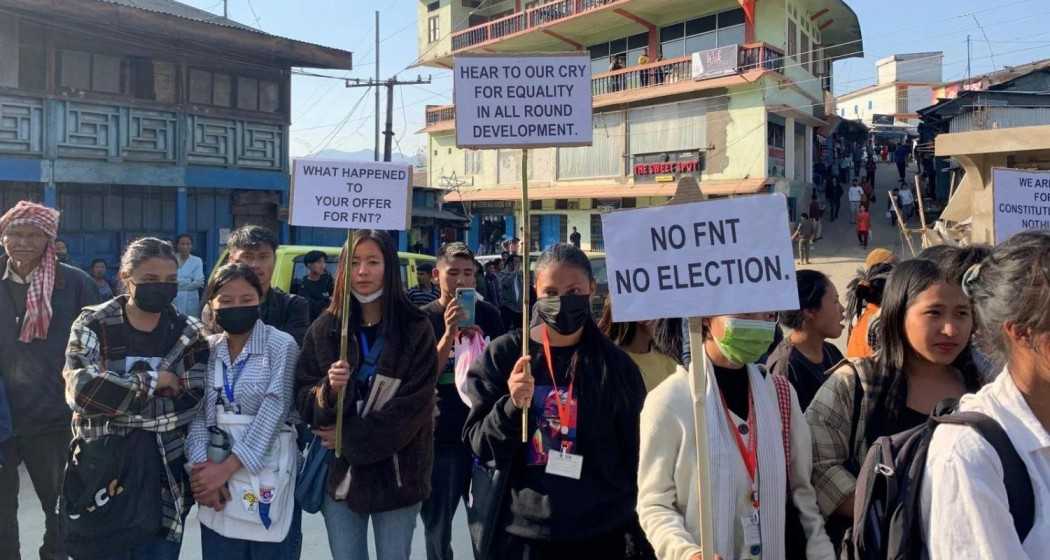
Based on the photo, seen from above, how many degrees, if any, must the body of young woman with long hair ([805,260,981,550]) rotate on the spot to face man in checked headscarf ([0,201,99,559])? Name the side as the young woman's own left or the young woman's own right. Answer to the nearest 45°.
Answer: approximately 135° to the young woman's own right

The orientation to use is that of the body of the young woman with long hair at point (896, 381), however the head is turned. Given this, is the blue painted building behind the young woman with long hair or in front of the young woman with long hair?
behind

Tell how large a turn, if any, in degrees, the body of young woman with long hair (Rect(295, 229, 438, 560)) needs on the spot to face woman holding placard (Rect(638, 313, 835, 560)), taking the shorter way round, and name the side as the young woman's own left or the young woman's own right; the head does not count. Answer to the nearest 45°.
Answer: approximately 45° to the young woman's own left

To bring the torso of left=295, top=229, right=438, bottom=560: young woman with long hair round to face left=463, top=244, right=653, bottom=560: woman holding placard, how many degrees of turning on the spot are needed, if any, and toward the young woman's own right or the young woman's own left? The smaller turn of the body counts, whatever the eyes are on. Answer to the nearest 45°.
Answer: approximately 45° to the young woman's own left

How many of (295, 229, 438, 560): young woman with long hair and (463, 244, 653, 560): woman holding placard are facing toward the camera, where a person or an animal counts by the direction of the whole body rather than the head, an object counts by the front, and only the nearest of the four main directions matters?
2

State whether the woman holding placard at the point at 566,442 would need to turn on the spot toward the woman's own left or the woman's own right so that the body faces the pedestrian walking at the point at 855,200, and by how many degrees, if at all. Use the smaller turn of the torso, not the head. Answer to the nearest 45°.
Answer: approximately 180°

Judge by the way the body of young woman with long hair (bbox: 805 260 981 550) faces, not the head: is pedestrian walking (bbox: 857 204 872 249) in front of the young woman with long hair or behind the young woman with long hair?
behind

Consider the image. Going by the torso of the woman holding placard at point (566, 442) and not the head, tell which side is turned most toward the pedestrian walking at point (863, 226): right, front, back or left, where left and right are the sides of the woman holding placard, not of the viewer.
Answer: back

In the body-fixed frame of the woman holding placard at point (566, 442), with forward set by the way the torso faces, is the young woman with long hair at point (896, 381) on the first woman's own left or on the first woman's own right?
on the first woman's own left

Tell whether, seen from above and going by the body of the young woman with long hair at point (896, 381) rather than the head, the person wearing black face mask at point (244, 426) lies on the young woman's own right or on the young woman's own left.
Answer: on the young woman's own right
